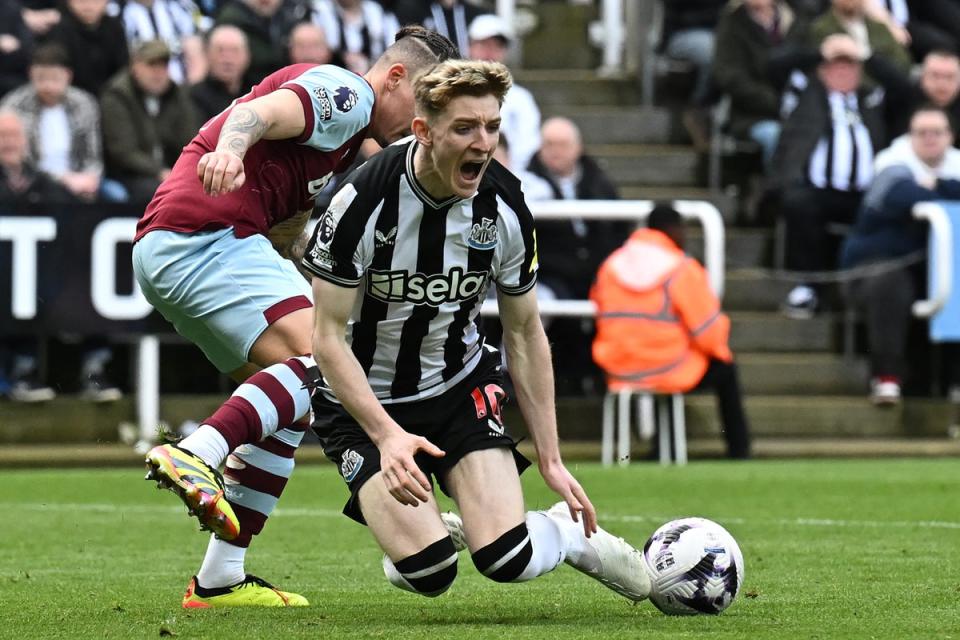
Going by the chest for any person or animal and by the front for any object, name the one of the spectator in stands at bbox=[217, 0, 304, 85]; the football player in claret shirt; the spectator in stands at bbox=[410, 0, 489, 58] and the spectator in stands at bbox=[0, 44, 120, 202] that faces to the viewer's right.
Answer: the football player in claret shirt

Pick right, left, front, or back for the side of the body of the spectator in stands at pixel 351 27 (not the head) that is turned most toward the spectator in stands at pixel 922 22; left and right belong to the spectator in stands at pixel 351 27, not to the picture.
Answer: left

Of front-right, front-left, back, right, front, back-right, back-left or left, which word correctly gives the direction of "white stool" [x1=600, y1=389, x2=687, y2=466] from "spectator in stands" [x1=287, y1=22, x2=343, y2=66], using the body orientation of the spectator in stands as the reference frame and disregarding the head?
front-left

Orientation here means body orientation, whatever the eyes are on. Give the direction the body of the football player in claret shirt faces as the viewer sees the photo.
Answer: to the viewer's right

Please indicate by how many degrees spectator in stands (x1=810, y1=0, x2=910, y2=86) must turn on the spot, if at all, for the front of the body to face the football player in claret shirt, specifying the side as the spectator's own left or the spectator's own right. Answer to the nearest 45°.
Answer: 0° — they already face them

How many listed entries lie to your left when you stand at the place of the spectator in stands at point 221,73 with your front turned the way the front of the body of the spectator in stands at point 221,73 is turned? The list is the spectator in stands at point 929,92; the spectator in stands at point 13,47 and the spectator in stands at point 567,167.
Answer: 2

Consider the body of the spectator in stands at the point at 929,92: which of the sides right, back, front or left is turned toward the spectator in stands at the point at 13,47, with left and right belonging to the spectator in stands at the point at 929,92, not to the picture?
right

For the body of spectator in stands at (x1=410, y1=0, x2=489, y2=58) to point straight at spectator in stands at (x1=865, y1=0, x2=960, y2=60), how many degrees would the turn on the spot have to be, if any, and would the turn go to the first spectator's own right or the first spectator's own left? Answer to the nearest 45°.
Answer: approximately 90° to the first spectator's own left

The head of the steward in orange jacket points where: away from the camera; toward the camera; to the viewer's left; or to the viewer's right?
away from the camera

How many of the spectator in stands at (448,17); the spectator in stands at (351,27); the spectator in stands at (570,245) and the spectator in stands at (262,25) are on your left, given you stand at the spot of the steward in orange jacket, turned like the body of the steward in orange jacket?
4

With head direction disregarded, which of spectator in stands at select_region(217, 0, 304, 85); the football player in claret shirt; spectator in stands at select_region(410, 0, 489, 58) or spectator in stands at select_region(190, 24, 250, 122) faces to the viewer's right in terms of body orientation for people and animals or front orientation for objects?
the football player in claret shirt

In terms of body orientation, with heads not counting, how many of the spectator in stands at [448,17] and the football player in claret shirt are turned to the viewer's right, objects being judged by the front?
1
